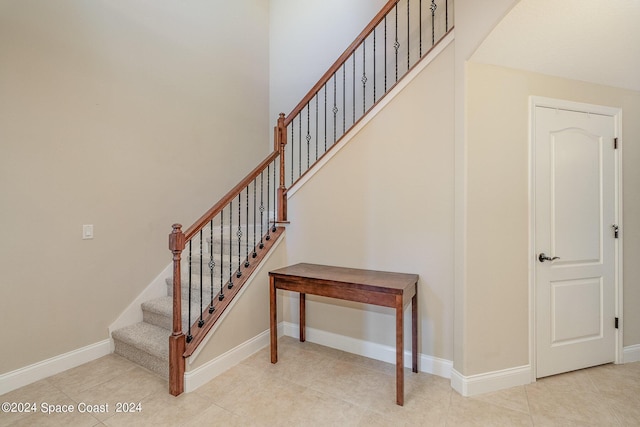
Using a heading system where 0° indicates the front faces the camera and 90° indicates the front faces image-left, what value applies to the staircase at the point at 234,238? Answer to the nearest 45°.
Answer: approximately 45°

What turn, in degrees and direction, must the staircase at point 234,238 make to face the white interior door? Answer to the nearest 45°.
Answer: approximately 135° to its left
